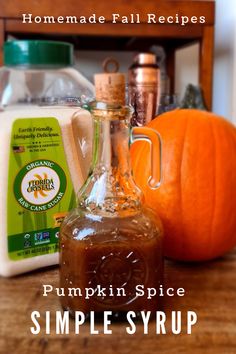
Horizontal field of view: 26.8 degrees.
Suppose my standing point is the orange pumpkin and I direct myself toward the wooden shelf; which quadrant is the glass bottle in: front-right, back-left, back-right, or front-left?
back-left

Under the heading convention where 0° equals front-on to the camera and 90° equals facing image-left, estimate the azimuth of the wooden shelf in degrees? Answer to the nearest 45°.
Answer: approximately 0°

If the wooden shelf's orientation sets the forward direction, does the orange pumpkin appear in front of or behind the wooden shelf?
in front

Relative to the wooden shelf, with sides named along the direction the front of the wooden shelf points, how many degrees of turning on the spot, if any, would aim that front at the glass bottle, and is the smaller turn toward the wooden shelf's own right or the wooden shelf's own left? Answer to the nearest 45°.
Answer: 0° — it already faces it
